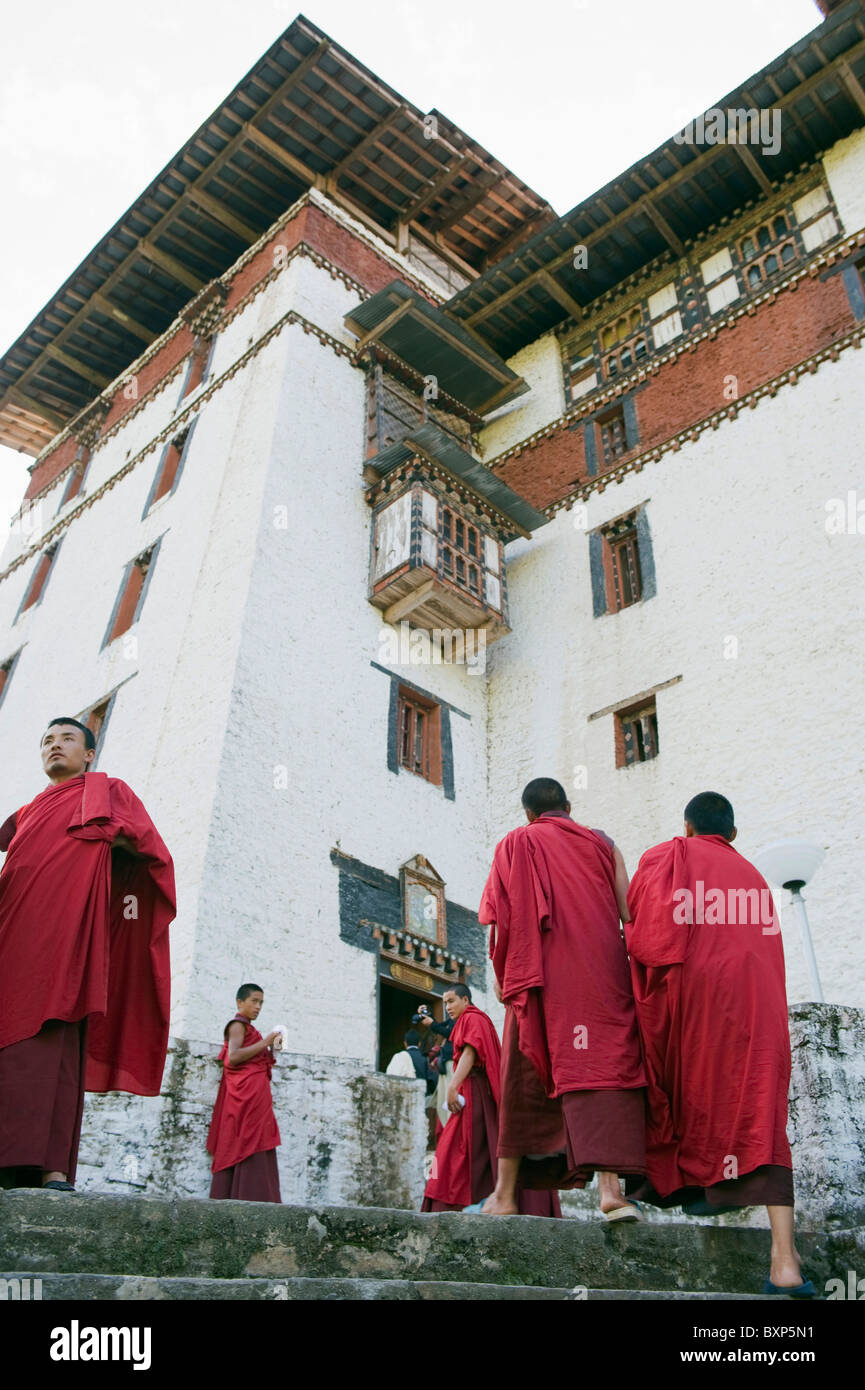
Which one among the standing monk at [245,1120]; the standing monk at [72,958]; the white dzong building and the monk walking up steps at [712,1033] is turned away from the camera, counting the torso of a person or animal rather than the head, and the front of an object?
the monk walking up steps

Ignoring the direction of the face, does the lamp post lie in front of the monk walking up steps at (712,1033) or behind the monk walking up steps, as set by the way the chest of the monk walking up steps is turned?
in front

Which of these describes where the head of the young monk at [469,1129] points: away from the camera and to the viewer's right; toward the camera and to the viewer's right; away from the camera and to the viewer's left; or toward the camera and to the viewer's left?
toward the camera and to the viewer's left

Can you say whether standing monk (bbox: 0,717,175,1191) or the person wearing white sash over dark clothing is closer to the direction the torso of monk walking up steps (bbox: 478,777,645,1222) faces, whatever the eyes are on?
the person wearing white sash over dark clothing

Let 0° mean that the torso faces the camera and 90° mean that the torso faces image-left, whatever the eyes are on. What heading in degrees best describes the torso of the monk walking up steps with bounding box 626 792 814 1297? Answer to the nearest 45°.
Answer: approximately 180°

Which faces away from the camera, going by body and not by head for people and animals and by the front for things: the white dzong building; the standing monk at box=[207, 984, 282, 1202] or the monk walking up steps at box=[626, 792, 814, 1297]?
the monk walking up steps

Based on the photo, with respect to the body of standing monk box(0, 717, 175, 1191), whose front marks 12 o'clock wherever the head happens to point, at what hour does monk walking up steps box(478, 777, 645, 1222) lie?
The monk walking up steps is roughly at 8 o'clock from the standing monk.

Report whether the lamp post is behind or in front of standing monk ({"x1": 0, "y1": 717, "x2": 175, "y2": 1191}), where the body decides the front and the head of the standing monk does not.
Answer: behind

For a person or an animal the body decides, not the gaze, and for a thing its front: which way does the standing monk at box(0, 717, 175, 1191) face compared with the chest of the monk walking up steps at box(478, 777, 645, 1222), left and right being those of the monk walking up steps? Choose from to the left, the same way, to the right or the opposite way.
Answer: the opposite way

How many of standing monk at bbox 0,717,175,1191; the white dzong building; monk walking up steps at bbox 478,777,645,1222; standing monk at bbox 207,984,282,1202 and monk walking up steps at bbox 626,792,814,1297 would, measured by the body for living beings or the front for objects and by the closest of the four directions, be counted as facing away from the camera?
2

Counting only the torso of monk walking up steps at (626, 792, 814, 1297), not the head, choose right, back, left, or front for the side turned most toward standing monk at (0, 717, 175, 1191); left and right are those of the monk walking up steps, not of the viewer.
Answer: left

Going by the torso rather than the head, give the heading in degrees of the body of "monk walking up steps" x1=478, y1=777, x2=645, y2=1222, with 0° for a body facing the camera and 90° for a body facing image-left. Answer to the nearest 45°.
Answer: approximately 180°

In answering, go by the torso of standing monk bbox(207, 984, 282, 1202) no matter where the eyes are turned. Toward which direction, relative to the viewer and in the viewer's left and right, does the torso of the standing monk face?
facing the viewer and to the right of the viewer
